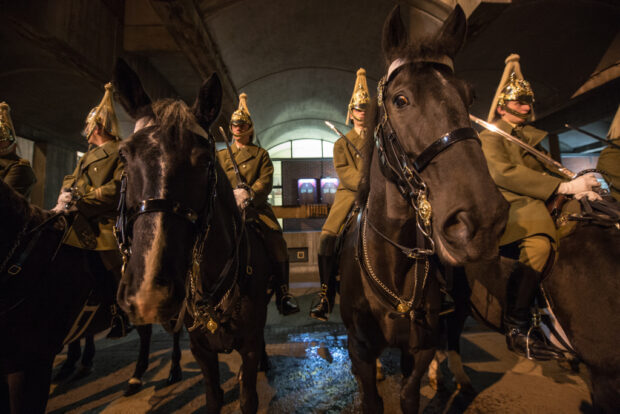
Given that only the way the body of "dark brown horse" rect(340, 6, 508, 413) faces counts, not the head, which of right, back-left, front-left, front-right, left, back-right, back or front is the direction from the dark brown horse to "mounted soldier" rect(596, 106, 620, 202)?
back-left

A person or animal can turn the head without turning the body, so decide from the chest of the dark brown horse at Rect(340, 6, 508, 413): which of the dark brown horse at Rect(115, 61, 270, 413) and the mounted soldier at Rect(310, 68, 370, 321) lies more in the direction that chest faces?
the dark brown horse

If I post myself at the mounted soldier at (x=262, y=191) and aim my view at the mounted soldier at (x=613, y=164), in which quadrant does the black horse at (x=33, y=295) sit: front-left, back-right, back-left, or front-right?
back-right

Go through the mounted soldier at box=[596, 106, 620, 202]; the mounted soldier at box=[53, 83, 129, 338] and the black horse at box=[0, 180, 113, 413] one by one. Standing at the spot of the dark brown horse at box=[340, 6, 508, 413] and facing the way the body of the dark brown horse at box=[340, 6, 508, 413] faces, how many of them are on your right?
2

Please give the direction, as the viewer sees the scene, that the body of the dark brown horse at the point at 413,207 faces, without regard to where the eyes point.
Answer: toward the camera

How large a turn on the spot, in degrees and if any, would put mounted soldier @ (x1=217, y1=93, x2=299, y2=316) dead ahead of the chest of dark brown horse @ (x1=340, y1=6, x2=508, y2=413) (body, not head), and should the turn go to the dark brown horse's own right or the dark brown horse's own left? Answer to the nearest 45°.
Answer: approximately 135° to the dark brown horse's own right

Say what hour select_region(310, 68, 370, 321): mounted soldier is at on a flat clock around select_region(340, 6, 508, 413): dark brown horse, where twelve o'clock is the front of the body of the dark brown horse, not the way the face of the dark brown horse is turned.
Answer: The mounted soldier is roughly at 5 o'clock from the dark brown horse.

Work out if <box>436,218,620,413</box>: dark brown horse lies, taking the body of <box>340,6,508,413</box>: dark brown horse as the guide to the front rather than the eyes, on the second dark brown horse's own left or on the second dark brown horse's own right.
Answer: on the second dark brown horse's own left

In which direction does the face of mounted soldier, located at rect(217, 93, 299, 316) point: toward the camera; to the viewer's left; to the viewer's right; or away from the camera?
toward the camera

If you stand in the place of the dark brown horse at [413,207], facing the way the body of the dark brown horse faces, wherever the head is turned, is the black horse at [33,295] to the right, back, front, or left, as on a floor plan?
right

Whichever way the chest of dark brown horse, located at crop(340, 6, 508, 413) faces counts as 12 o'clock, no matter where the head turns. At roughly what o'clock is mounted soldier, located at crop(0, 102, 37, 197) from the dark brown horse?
The mounted soldier is roughly at 3 o'clock from the dark brown horse.

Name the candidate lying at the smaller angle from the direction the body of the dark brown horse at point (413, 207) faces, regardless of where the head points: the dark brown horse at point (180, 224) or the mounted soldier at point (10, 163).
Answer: the dark brown horse

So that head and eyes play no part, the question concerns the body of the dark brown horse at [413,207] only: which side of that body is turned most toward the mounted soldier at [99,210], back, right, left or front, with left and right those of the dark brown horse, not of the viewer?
right
